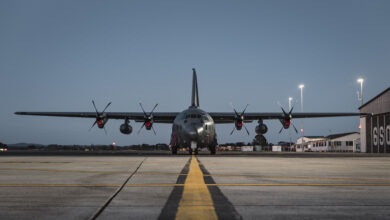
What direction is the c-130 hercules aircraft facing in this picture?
toward the camera
